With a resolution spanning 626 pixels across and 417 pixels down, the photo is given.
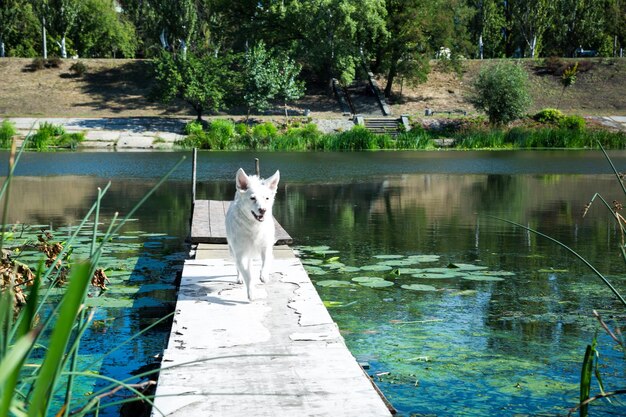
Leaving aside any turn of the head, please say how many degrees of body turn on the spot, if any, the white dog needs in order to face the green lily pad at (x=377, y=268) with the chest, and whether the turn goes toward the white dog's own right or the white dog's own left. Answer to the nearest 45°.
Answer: approximately 135° to the white dog's own left

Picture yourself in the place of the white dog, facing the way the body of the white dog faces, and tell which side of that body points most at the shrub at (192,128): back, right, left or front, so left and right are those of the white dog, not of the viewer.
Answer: back

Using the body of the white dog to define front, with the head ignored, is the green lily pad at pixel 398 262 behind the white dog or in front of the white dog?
behind

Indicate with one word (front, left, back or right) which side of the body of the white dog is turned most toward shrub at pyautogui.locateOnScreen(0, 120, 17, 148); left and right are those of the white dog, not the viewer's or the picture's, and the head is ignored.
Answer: back

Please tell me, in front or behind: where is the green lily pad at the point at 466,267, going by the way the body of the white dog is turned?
behind

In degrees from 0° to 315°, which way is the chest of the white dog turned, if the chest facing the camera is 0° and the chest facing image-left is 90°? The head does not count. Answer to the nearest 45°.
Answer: approximately 0°

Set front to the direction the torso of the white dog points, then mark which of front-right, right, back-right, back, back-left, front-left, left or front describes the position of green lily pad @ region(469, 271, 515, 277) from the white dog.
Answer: back-left

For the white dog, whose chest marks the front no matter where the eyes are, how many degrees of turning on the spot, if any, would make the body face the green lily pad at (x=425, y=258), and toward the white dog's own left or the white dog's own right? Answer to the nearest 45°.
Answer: approximately 135° to the white dog's own left

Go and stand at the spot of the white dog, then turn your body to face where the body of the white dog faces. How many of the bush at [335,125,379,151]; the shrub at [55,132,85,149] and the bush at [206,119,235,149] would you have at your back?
3

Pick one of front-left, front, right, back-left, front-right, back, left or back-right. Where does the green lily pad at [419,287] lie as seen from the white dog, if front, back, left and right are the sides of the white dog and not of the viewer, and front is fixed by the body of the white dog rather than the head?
back-left

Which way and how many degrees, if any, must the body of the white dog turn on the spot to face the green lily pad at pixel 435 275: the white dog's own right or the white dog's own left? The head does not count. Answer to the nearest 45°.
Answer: approximately 135° to the white dog's own left

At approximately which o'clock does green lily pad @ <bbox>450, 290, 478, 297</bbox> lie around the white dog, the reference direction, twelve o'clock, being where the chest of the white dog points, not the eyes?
The green lily pad is roughly at 8 o'clock from the white dog.

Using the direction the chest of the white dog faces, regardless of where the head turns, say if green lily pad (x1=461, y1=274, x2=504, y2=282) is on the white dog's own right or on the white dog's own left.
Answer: on the white dog's own left

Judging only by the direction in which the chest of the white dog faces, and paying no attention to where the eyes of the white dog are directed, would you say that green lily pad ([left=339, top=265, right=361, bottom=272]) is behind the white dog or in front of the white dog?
behind

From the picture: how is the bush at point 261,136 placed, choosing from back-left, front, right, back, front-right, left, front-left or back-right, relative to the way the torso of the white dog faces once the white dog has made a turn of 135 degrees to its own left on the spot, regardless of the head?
front-left

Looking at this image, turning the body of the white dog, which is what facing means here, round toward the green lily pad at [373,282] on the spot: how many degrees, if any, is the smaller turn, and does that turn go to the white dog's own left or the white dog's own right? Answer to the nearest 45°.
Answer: approximately 135° to the white dog's own left
